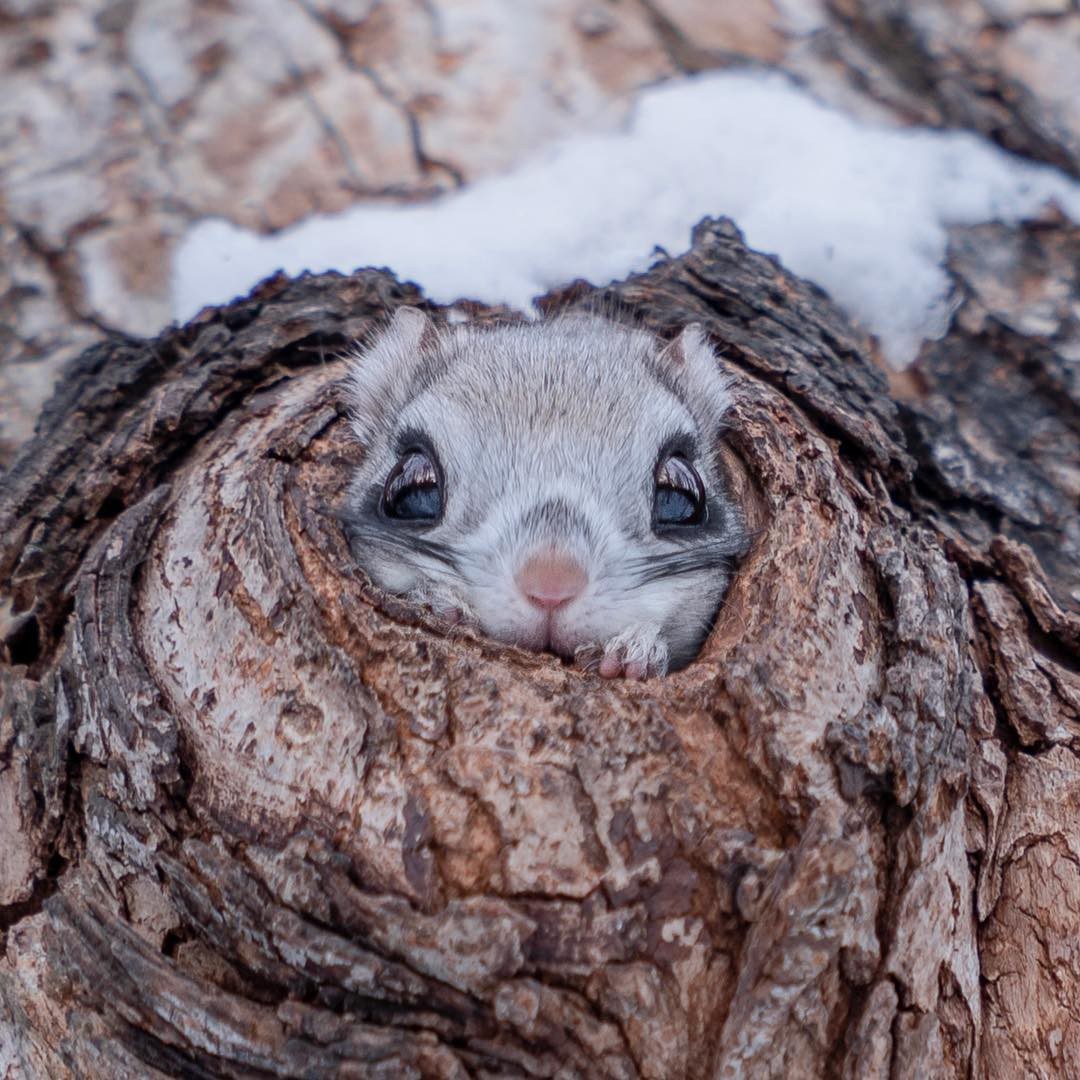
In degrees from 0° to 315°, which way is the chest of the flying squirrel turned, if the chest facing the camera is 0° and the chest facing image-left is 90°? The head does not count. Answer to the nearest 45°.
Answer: approximately 0°
